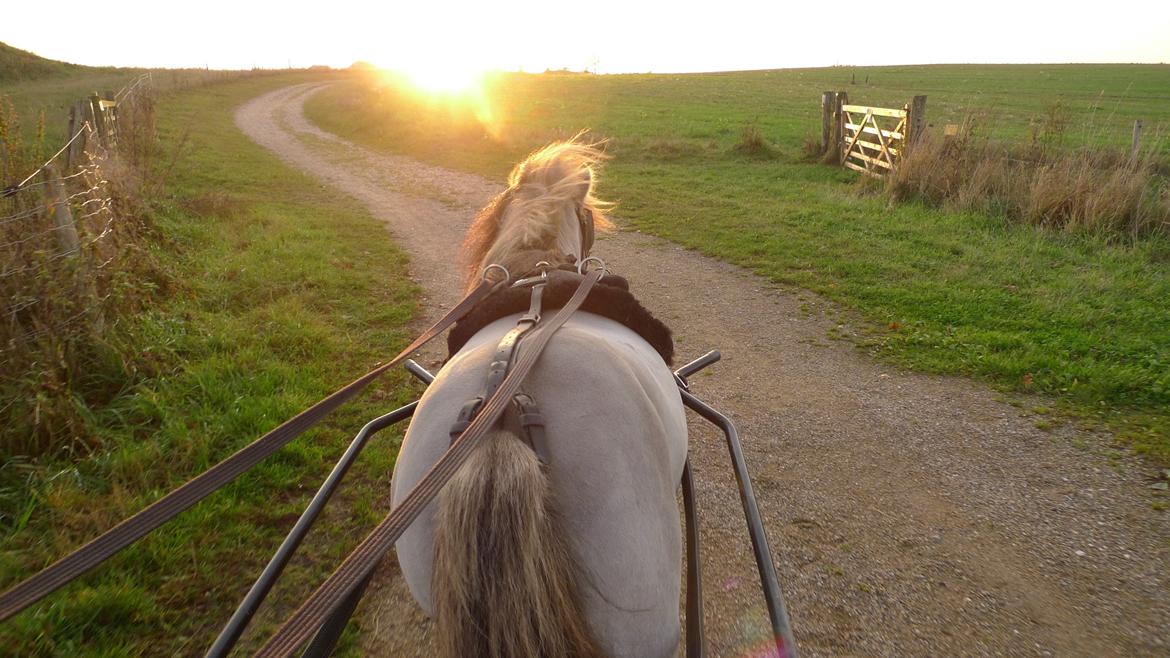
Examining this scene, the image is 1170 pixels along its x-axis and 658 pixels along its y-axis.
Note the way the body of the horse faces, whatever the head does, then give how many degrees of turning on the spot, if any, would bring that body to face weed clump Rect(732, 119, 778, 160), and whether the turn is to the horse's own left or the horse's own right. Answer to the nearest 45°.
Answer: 0° — it already faces it

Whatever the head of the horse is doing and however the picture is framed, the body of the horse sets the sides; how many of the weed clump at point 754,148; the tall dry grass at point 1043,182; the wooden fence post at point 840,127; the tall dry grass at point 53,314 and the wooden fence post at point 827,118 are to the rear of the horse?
0

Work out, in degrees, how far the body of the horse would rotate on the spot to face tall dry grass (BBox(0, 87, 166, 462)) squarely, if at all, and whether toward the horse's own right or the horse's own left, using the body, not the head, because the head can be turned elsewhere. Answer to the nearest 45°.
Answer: approximately 45° to the horse's own left

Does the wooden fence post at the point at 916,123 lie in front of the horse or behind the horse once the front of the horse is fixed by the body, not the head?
in front

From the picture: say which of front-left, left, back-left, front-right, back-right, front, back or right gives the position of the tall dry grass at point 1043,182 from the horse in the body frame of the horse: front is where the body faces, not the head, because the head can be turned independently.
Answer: front-right

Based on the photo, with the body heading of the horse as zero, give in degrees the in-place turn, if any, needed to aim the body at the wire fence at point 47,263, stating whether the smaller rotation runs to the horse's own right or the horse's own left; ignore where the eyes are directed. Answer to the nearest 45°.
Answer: approximately 45° to the horse's own left

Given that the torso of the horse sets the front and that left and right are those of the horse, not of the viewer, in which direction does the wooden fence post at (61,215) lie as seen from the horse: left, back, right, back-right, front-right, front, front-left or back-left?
front-left

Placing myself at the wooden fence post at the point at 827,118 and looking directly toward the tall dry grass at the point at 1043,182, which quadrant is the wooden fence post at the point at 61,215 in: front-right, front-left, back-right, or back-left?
front-right

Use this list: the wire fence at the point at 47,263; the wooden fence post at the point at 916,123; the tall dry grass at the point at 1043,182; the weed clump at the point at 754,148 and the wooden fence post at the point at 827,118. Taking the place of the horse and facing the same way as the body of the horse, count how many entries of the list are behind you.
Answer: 0

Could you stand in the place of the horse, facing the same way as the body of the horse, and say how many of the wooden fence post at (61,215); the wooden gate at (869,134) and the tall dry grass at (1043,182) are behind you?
0

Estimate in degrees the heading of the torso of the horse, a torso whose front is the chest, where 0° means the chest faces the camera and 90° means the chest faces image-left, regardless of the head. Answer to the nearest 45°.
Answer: approximately 180°

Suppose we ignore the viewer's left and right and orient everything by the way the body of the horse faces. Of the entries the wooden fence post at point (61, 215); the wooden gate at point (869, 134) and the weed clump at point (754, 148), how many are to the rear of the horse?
0

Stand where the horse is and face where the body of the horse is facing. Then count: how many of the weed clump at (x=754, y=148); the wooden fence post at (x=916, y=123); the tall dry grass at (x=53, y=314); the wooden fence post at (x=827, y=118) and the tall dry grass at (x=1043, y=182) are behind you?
0

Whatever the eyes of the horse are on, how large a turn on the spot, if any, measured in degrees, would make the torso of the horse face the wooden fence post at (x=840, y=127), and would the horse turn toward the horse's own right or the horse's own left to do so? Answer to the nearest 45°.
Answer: approximately 45° to the horse's own right

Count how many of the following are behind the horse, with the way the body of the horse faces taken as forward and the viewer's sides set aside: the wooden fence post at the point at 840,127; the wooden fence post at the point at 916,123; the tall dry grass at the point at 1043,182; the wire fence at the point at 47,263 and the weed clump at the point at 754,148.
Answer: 0

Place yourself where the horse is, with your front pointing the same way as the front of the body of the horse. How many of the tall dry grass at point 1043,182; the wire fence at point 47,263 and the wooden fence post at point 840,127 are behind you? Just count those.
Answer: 0
